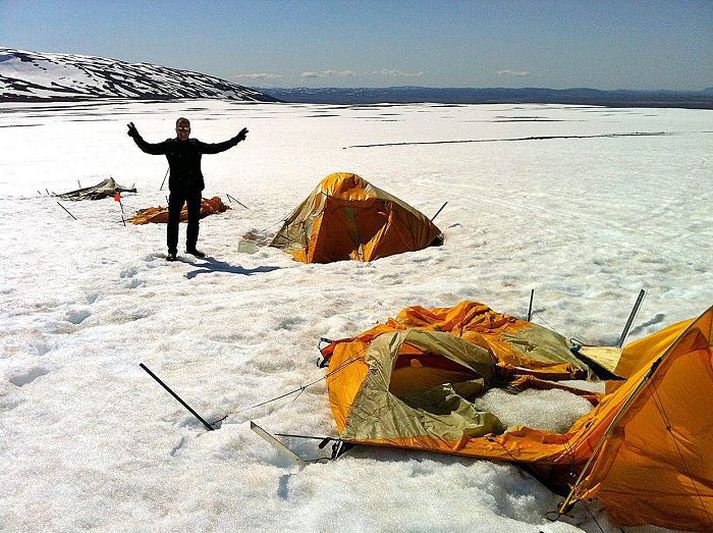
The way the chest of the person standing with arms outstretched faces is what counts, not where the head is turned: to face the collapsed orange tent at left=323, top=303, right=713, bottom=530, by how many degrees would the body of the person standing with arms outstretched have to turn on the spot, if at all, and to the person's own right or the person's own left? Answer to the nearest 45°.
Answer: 0° — they already face it

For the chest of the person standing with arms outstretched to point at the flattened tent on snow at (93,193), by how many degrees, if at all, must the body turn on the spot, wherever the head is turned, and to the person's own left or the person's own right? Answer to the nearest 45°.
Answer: approximately 180°

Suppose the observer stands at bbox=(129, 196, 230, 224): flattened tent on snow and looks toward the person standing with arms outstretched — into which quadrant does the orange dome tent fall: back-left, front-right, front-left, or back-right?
front-left

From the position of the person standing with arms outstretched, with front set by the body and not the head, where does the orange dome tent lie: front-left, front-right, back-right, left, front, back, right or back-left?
left

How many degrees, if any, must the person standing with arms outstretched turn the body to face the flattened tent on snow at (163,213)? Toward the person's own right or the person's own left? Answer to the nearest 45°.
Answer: approximately 180°

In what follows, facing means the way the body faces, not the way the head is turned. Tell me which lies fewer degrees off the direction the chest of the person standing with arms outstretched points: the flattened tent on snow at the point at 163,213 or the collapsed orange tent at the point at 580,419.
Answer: the collapsed orange tent

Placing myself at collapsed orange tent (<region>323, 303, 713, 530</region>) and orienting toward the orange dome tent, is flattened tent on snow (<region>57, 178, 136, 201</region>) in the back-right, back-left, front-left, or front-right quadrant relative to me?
front-left

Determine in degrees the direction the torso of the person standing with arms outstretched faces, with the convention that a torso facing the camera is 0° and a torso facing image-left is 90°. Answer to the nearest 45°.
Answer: approximately 0°
